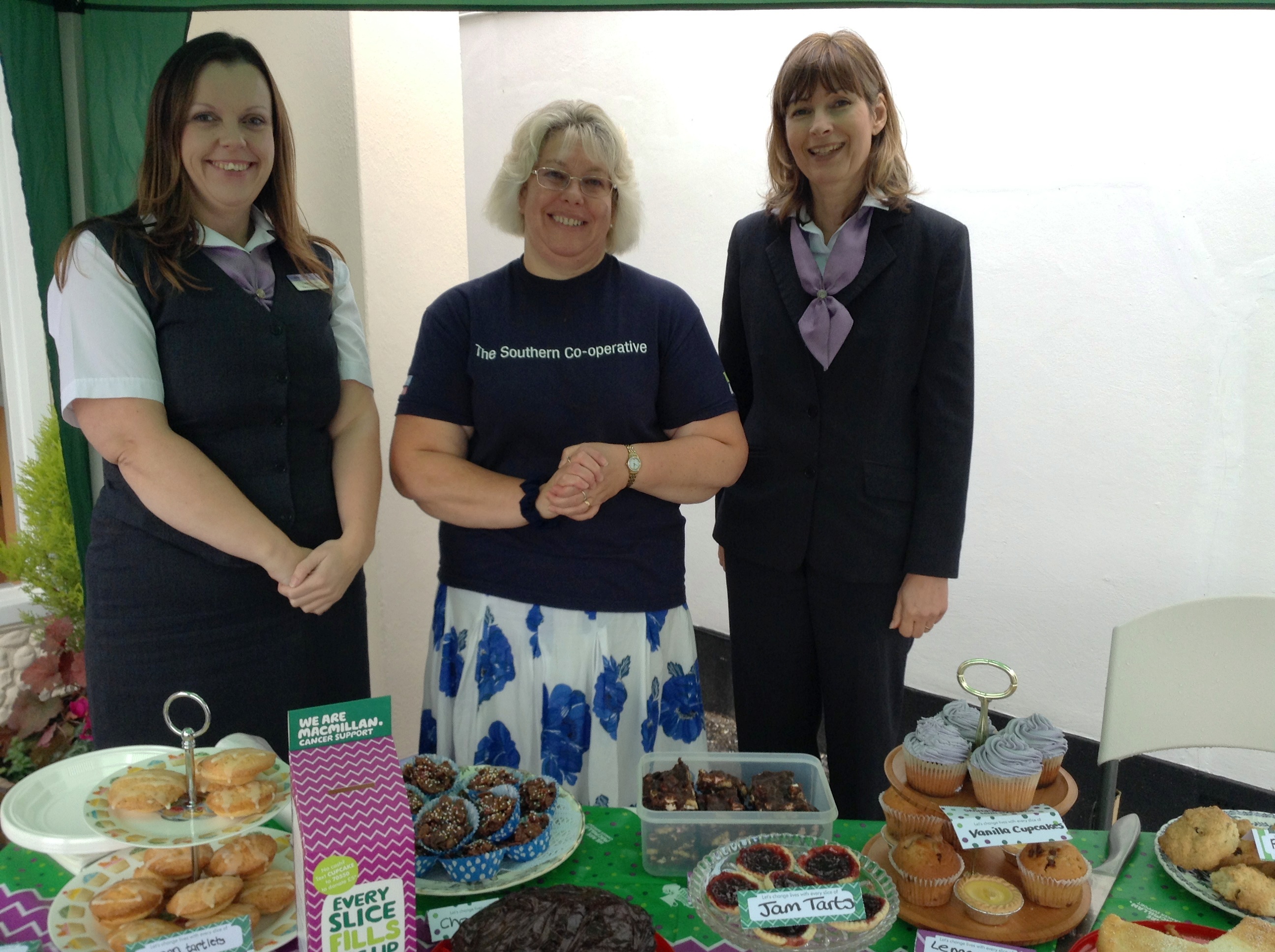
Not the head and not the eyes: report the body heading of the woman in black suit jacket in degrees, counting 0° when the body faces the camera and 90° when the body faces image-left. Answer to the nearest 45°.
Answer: approximately 45°

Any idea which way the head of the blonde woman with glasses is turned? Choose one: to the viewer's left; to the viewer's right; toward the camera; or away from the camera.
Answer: toward the camera

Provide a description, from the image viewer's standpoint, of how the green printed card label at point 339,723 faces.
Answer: facing the viewer

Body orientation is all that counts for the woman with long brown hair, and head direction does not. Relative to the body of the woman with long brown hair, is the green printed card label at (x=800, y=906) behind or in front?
in front

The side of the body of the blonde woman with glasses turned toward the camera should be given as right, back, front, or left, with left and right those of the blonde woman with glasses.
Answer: front

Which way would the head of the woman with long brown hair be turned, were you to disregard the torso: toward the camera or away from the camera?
toward the camera

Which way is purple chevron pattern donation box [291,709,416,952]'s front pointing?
toward the camera

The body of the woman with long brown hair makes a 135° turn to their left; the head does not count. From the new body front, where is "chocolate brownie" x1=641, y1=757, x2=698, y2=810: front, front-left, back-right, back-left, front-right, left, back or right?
back-right

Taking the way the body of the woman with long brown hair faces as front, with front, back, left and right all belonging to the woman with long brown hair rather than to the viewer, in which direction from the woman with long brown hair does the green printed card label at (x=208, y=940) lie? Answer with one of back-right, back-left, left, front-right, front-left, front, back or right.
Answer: front-right

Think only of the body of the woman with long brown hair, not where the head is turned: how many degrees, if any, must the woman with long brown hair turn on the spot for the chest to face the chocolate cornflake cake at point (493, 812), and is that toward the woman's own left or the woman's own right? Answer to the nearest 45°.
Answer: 0° — they already face it

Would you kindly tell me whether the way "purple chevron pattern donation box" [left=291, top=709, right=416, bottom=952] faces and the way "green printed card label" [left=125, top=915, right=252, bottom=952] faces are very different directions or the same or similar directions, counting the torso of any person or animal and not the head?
same or similar directions

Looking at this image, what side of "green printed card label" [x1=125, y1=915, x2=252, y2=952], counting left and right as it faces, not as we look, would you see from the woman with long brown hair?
back

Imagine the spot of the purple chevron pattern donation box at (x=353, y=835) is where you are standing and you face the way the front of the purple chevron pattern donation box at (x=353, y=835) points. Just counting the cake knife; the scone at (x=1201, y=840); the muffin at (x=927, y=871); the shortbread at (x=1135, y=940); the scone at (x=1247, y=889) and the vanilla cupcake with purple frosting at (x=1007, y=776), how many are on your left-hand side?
6
